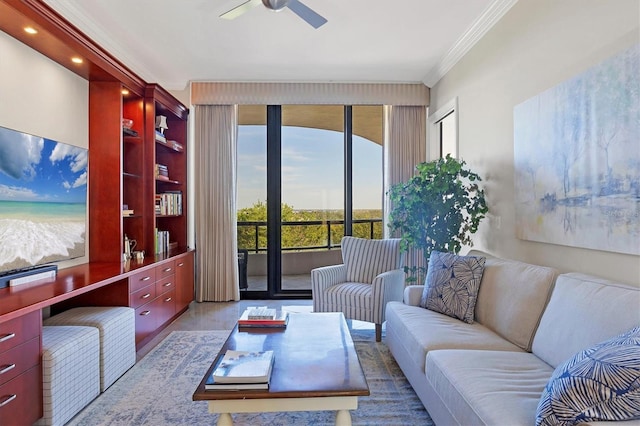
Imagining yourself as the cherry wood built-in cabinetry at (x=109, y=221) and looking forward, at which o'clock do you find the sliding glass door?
The sliding glass door is roughly at 10 o'clock from the cherry wood built-in cabinetry.

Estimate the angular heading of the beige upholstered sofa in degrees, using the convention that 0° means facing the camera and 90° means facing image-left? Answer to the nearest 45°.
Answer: approximately 45°

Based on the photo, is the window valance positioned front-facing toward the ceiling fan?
yes

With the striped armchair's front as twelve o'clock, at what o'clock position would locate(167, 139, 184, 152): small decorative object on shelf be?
The small decorative object on shelf is roughly at 2 o'clock from the striped armchair.

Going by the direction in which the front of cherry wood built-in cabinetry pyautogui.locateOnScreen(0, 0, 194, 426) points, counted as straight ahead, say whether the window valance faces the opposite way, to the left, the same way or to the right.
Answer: to the right

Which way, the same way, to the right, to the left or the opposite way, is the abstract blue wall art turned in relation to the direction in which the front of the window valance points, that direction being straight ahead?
to the right

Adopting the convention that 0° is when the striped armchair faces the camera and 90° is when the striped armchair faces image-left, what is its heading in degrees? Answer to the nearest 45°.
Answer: approximately 45°

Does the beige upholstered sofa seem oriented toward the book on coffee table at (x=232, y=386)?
yes

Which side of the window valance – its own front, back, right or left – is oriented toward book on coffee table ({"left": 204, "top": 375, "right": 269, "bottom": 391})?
front

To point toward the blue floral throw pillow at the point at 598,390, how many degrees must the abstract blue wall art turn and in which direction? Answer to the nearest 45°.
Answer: approximately 45° to its left

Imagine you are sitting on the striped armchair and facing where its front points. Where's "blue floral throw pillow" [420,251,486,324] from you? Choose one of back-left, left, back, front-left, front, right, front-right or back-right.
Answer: left

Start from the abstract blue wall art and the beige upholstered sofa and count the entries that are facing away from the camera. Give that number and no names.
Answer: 0

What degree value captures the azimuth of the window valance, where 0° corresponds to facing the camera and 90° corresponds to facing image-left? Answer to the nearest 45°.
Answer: approximately 0°

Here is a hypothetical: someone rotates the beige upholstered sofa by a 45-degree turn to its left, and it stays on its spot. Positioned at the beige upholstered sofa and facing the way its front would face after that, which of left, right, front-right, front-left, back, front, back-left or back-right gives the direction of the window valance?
back-right

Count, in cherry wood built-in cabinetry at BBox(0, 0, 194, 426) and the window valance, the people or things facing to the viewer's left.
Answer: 0

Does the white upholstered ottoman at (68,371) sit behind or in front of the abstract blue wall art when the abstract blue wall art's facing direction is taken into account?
in front

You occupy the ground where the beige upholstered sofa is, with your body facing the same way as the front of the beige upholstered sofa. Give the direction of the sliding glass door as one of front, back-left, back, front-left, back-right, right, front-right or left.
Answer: right

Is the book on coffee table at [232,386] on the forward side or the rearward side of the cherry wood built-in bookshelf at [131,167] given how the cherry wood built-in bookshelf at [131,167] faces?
on the forward side
